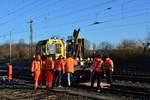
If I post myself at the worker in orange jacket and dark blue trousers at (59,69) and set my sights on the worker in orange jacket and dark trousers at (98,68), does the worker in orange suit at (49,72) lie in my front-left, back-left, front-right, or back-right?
back-right

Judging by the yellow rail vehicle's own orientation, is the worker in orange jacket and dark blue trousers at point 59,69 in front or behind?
in front

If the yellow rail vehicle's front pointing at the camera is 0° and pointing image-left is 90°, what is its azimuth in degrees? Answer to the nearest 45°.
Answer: approximately 315°

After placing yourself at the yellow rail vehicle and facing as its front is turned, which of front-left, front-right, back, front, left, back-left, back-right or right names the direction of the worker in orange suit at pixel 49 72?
front-right
